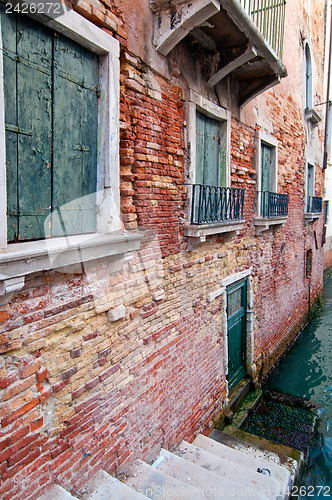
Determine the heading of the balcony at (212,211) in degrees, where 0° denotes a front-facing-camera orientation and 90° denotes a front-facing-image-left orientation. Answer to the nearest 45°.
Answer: approximately 315°

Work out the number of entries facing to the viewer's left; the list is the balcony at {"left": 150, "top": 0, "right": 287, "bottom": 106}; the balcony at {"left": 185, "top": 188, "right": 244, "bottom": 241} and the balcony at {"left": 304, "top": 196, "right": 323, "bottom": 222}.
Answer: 0

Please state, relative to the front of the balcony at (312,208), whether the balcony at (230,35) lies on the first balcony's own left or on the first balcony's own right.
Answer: on the first balcony's own right

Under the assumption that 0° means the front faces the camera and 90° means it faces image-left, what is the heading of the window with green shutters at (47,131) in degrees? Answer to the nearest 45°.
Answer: approximately 315°

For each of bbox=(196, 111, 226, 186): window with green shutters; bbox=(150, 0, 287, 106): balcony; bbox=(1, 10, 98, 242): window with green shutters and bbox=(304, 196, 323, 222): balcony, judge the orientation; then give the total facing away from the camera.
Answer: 0

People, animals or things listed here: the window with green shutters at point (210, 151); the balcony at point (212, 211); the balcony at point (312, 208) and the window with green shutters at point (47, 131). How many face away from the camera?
0

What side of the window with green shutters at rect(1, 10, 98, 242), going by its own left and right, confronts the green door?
left

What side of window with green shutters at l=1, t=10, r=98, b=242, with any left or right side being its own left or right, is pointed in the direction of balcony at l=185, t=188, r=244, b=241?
left

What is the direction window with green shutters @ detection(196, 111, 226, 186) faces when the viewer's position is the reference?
facing the viewer and to the right of the viewer

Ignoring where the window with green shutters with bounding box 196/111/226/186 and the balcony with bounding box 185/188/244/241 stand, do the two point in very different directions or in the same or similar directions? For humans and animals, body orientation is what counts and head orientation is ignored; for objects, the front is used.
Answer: same or similar directions
